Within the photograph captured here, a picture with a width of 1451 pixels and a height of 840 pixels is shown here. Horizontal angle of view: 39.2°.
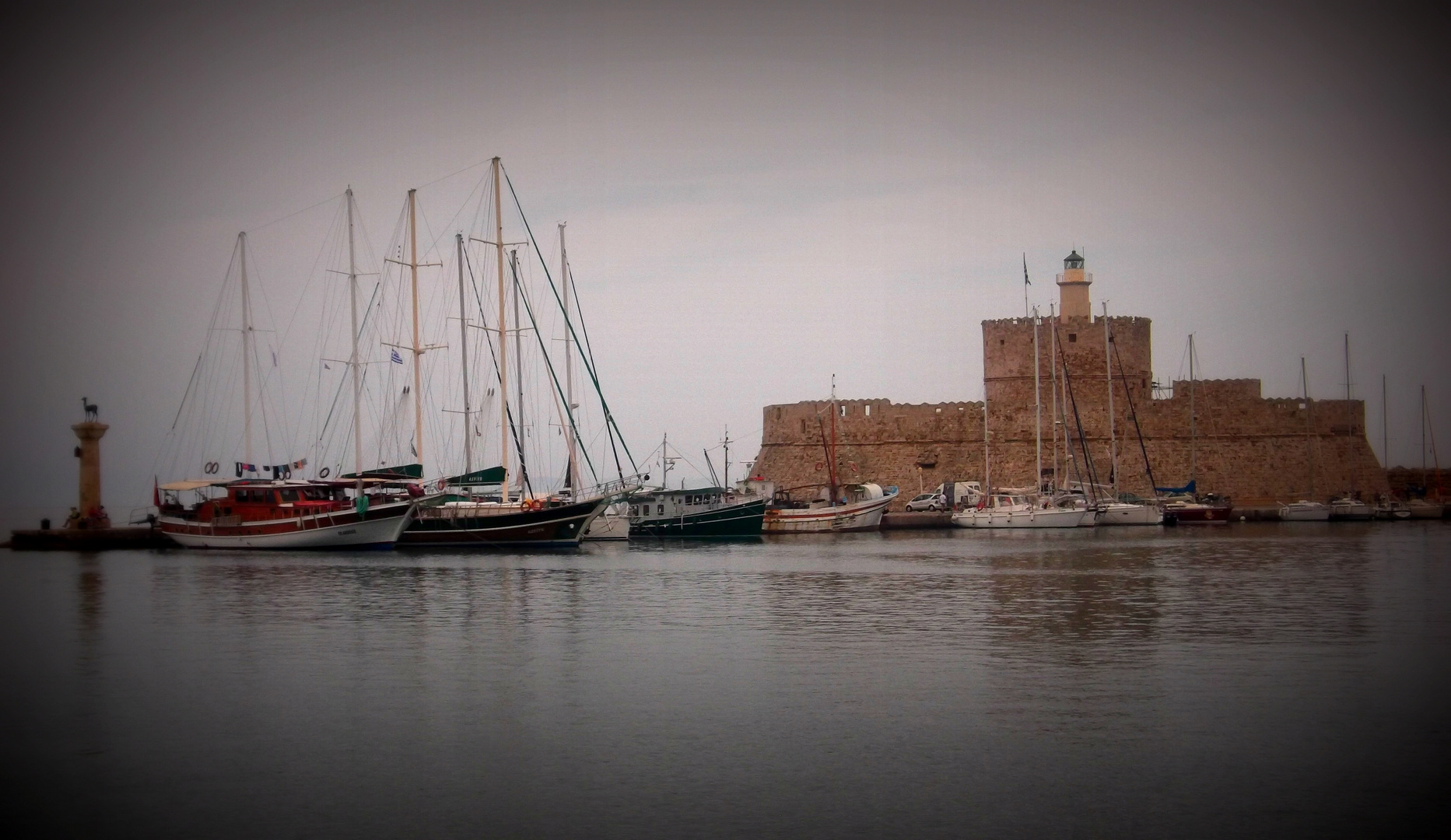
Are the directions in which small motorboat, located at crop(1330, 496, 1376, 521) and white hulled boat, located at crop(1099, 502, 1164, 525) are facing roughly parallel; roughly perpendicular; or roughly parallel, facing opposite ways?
roughly parallel

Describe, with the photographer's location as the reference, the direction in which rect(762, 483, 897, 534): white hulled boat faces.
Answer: facing to the right of the viewer

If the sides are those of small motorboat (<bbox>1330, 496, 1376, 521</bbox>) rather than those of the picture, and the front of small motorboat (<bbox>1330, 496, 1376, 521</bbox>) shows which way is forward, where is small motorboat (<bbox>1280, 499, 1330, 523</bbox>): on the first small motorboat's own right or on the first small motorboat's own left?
on the first small motorboat's own right

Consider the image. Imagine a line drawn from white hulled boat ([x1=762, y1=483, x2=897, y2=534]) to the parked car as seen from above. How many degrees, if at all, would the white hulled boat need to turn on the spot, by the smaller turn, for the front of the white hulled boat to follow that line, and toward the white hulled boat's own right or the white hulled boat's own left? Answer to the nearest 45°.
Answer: approximately 45° to the white hulled boat's own left

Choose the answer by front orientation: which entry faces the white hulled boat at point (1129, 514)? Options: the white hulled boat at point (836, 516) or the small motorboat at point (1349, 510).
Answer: the white hulled boat at point (836, 516)

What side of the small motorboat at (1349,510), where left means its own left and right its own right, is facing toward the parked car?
back

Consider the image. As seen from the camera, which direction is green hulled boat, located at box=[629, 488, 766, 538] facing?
to the viewer's right

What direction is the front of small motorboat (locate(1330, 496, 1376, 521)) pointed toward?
to the viewer's right

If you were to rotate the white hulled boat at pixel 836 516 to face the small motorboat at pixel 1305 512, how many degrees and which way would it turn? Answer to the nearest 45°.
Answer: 0° — it already faces it

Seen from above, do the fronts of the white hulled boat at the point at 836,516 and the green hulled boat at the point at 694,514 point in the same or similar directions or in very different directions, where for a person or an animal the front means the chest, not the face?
same or similar directions
